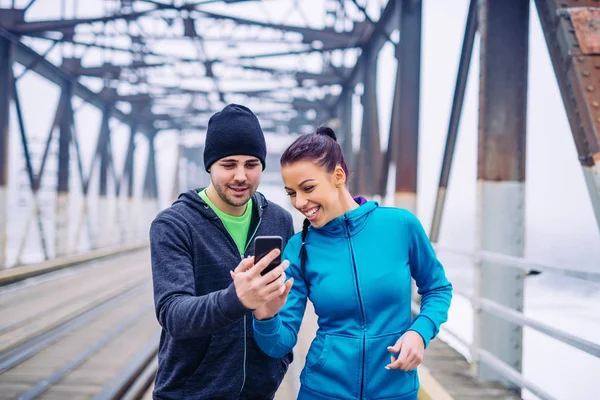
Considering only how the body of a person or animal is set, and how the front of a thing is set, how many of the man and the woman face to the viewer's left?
0

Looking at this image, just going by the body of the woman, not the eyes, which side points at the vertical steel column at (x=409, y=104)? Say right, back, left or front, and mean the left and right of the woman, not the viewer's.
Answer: back

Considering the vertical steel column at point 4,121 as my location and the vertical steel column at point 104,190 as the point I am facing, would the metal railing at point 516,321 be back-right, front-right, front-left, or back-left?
back-right

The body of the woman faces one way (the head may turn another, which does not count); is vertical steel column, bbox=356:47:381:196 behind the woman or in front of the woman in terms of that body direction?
behind

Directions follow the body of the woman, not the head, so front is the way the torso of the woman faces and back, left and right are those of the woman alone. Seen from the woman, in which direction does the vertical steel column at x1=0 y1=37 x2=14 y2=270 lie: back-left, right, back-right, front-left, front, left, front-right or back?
back-right

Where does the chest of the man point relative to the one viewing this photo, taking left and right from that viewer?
facing the viewer and to the right of the viewer

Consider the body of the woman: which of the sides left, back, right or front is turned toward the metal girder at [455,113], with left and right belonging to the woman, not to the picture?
back

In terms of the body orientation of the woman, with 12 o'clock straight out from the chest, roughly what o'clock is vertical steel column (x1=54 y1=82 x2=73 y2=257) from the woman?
The vertical steel column is roughly at 5 o'clock from the woman.

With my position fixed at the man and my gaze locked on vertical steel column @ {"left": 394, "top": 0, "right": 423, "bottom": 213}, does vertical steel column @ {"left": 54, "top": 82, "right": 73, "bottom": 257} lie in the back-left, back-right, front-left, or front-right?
front-left

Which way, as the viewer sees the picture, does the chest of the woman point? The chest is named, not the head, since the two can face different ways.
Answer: toward the camera

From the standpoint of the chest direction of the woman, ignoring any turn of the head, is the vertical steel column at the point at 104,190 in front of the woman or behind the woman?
behind

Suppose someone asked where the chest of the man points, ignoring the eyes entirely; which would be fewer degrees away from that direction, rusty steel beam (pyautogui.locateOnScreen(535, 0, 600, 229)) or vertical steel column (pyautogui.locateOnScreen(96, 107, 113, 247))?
the rusty steel beam

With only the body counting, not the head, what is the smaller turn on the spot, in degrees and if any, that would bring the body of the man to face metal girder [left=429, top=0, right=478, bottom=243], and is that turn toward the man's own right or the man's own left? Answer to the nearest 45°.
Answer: approximately 90° to the man's own left

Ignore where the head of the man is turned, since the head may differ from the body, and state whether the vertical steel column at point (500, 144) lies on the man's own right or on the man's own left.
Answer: on the man's own left

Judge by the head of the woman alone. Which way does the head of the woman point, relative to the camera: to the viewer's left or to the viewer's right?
to the viewer's left

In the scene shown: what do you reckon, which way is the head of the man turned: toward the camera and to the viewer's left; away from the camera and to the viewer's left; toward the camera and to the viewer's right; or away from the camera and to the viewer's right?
toward the camera and to the viewer's right
